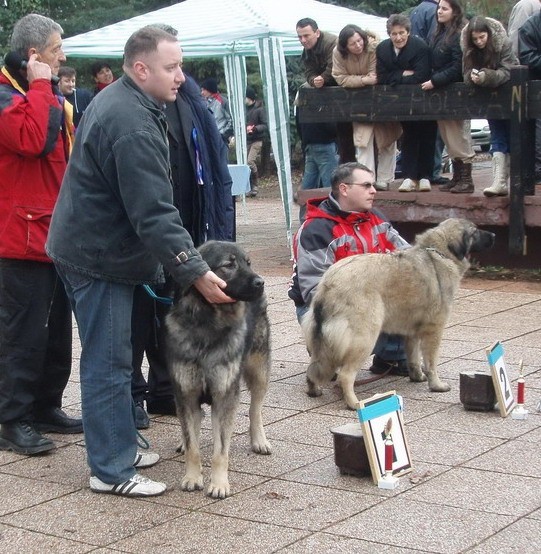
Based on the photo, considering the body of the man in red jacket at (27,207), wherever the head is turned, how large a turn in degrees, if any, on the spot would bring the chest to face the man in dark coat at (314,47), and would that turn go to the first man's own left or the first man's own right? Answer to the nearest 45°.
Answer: approximately 45° to the first man's own left

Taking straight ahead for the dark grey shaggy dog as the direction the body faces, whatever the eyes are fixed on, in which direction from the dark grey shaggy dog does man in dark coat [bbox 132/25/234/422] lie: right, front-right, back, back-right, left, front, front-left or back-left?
back

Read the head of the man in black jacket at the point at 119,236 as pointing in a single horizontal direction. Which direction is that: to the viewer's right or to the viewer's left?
to the viewer's right

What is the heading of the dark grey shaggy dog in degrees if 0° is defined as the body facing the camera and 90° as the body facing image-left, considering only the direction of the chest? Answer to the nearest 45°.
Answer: approximately 0°

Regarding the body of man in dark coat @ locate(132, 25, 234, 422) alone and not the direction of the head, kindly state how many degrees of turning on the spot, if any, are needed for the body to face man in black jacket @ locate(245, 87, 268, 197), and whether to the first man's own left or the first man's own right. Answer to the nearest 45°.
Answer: approximately 135° to the first man's own right

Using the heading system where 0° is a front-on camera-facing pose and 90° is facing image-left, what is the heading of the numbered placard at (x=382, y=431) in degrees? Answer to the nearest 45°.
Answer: approximately 315°

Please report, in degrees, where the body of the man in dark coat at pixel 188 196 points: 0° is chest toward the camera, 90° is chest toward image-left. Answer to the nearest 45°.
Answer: approximately 45°

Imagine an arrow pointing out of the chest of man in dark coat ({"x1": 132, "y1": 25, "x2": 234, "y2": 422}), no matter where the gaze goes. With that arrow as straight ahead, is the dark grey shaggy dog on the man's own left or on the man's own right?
on the man's own left

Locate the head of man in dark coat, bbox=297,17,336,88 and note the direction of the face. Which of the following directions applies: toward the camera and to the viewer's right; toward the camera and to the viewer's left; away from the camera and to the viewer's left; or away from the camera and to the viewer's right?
toward the camera and to the viewer's left

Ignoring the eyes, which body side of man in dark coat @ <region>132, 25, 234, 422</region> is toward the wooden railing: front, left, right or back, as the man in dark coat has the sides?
back

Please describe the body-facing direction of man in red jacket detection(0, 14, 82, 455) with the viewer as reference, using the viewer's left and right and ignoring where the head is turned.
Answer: facing to the right of the viewer

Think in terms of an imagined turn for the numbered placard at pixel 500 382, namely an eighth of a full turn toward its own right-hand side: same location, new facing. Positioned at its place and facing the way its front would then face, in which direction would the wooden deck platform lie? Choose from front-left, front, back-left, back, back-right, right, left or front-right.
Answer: back

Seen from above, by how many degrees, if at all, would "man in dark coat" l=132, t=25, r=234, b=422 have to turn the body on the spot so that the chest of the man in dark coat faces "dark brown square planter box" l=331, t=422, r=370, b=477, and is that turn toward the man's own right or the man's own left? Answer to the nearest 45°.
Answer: approximately 90° to the man's own left

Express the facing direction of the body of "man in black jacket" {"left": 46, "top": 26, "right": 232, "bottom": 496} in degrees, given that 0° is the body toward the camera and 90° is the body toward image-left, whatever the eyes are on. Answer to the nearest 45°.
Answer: approximately 270°

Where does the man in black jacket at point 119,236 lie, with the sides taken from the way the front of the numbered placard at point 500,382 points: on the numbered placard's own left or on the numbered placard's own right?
on the numbered placard's own right
